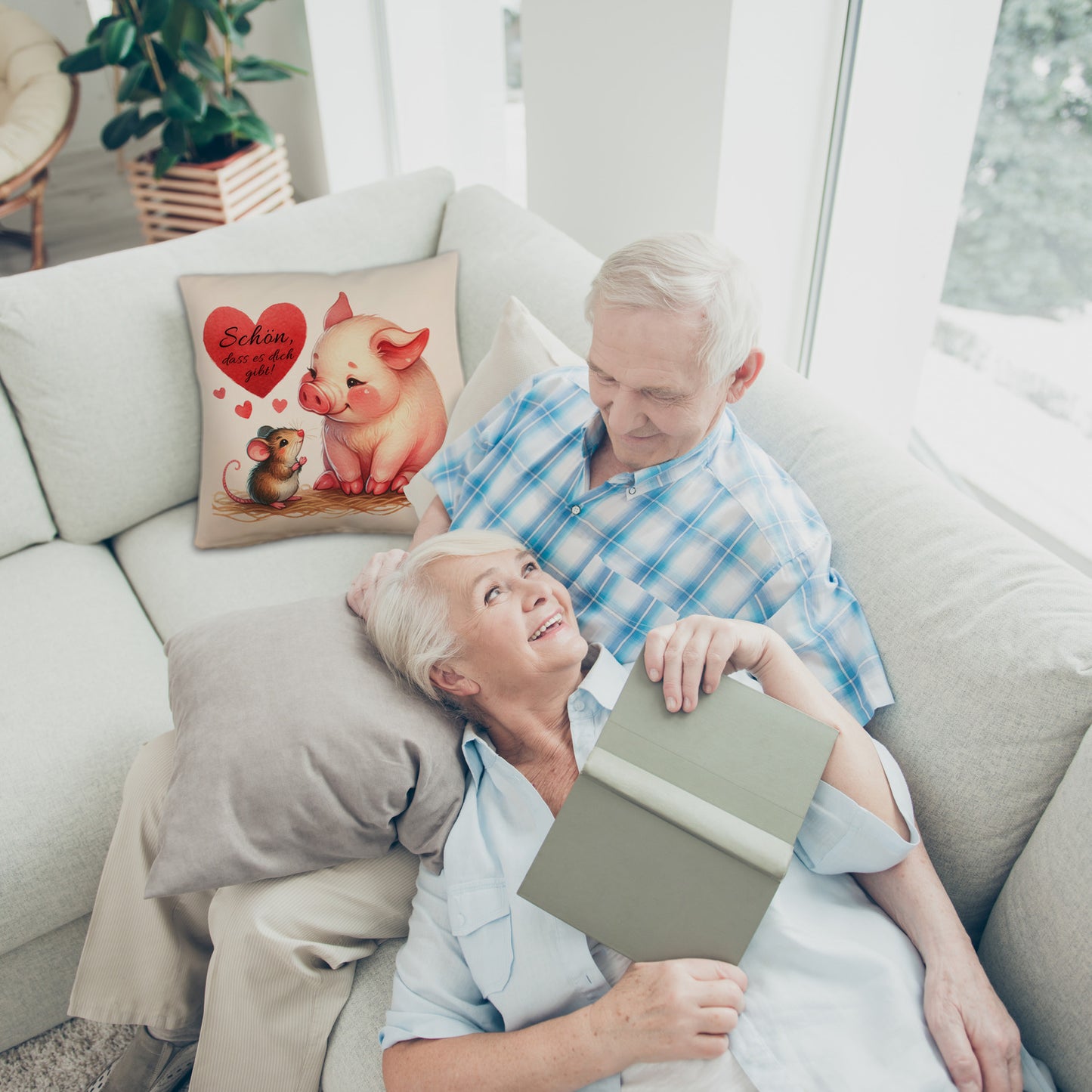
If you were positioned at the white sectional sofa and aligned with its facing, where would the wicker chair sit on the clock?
The wicker chair is roughly at 5 o'clock from the white sectional sofa.

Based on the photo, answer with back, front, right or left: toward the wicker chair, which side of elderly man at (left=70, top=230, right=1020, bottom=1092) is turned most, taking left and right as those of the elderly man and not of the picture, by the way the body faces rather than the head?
right

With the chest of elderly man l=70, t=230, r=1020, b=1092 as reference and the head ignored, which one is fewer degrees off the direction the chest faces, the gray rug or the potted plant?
the gray rug

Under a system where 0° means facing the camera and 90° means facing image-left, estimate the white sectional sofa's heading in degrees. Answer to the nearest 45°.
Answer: approximately 0°

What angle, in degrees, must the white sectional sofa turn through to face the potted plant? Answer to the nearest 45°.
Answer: approximately 180°

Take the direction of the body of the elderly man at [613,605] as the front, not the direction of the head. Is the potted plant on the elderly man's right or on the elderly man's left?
on the elderly man's right

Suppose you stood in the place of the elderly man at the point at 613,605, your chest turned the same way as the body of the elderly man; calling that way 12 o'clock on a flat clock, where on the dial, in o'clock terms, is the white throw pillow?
The white throw pillow is roughly at 4 o'clock from the elderly man.

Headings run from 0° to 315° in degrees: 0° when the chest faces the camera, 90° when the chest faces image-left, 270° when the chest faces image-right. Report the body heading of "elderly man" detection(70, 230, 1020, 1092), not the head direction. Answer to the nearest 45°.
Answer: approximately 45°

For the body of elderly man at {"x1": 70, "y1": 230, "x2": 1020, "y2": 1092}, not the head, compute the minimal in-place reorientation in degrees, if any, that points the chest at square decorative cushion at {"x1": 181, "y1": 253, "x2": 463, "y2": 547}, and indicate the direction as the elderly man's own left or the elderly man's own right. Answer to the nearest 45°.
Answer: approximately 90° to the elderly man's own right
